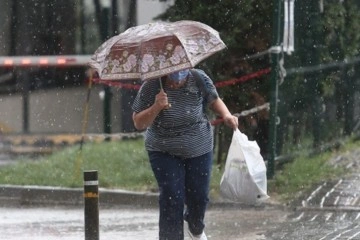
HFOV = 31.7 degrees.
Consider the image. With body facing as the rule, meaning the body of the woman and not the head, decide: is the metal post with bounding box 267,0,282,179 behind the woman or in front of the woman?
behind

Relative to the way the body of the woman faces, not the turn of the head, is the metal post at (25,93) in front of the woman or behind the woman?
behind

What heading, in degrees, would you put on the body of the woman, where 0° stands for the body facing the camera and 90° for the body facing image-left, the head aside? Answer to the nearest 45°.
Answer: approximately 0°
